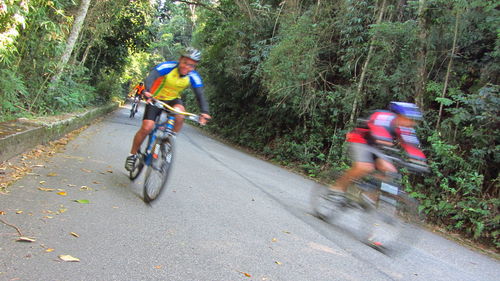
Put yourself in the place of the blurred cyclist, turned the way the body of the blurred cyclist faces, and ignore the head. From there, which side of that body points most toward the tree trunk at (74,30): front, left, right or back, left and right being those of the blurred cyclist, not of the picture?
back

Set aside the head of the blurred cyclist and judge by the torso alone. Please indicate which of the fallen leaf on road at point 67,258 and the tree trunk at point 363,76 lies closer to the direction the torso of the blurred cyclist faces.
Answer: the fallen leaf on road

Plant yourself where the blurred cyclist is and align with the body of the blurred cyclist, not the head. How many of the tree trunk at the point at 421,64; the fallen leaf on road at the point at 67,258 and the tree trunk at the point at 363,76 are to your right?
1

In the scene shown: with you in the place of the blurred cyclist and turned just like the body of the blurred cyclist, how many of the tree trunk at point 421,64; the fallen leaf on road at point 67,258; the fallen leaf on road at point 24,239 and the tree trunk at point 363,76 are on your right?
2

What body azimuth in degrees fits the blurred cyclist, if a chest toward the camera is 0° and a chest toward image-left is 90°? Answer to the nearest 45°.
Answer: approximately 315°

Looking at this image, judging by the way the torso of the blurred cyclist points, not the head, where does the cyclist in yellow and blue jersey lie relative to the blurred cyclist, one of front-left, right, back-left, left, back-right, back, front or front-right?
back-right

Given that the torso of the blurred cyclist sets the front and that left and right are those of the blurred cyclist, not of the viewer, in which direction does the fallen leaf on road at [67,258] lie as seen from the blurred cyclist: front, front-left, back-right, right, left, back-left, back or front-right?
right

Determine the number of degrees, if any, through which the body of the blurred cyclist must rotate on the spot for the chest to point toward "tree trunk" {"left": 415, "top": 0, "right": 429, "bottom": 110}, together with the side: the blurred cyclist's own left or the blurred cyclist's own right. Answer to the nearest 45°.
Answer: approximately 135° to the blurred cyclist's own left
